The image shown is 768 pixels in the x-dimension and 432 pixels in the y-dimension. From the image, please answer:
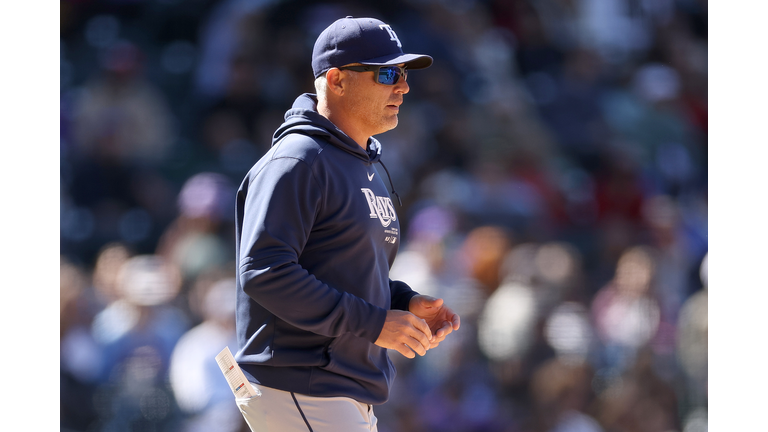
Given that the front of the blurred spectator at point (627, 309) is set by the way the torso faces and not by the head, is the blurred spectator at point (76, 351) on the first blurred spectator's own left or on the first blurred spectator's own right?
on the first blurred spectator's own right

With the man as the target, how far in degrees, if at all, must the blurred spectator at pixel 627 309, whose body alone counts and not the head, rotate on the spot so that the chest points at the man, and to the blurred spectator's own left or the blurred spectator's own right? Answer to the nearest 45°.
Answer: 0° — they already face them

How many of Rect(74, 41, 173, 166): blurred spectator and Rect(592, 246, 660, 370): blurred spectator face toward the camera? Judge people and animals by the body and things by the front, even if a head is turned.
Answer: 2

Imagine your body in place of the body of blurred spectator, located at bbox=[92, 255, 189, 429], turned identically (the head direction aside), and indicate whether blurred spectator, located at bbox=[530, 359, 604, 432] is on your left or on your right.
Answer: on your left

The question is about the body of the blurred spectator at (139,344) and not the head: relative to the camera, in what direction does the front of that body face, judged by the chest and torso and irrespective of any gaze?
toward the camera

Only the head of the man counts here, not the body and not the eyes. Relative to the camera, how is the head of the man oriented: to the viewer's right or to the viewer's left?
to the viewer's right

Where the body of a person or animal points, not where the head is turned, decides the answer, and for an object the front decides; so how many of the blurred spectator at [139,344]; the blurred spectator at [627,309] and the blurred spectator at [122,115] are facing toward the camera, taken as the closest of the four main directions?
3

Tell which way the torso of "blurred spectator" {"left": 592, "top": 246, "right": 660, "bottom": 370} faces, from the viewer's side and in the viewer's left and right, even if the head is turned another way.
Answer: facing the viewer

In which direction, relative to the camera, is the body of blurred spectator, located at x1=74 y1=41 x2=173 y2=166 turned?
toward the camera
